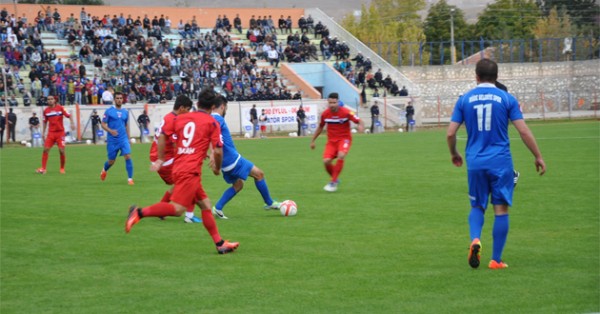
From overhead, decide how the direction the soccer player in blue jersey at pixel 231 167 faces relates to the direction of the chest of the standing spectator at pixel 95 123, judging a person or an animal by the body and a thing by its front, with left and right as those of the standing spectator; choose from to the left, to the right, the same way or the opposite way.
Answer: to the left

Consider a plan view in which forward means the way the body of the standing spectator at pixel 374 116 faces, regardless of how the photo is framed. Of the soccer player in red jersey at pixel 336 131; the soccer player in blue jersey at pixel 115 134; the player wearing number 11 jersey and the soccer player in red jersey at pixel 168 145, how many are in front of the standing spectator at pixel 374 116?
4

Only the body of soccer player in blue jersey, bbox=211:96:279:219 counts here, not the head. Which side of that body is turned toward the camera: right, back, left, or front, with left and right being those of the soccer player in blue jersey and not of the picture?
right

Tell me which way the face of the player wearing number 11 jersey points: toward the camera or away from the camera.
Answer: away from the camera

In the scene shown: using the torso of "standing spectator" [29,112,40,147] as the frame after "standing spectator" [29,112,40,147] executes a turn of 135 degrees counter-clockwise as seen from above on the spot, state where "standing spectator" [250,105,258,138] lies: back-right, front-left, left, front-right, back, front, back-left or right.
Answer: front-right

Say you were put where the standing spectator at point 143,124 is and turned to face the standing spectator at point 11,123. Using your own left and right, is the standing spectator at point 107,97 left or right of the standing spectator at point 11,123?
right

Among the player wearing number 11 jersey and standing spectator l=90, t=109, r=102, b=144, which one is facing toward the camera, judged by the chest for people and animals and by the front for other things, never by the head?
the standing spectator

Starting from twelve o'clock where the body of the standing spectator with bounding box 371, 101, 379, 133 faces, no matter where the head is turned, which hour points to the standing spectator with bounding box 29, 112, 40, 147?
the standing spectator with bounding box 29, 112, 40, 147 is roughly at 2 o'clock from the standing spectator with bounding box 371, 101, 379, 133.

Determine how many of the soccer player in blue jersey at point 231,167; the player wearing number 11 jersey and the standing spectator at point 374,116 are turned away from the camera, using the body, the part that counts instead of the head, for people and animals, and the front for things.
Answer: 1

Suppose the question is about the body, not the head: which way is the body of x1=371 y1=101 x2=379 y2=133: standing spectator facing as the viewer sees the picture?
toward the camera

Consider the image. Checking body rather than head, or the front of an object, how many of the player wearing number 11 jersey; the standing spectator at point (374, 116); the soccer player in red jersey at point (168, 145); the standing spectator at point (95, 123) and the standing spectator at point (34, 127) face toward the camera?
3

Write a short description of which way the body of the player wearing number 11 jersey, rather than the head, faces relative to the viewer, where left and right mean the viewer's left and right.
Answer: facing away from the viewer

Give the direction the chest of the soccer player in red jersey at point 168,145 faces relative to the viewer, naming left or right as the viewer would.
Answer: facing to the right of the viewer

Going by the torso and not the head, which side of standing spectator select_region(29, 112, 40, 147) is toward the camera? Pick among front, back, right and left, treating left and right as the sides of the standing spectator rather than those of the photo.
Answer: front

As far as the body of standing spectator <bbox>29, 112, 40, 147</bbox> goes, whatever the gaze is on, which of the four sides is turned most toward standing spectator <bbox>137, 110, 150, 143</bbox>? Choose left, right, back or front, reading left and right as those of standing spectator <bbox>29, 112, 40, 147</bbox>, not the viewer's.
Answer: left

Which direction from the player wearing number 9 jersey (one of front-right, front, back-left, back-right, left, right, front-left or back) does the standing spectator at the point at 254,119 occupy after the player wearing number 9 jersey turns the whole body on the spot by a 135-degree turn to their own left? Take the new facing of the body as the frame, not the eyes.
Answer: right
